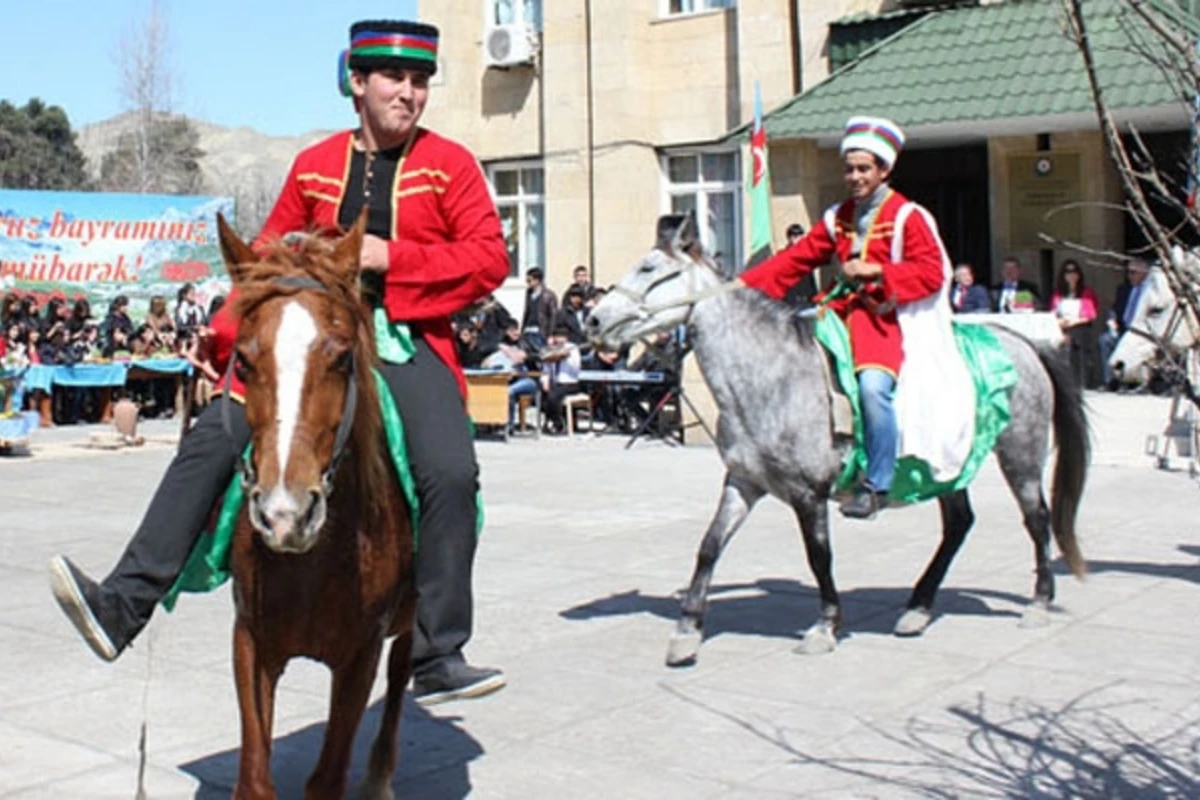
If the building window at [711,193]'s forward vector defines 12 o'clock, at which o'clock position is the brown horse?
The brown horse is roughly at 12 o'clock from the building window.

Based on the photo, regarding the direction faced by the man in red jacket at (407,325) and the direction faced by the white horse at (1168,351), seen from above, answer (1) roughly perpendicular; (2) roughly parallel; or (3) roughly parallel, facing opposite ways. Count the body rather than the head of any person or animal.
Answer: roughly perpendicular

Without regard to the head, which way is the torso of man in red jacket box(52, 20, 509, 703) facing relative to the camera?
toward the camera

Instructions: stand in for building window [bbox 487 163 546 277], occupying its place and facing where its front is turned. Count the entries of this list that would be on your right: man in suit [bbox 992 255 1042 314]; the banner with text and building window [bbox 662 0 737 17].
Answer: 1

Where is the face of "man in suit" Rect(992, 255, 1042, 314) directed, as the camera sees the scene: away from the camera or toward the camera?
toward the camera

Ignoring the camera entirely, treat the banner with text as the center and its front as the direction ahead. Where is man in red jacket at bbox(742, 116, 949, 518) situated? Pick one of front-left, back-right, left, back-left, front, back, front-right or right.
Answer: front

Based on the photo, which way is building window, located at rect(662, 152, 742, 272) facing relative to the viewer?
toward the camera

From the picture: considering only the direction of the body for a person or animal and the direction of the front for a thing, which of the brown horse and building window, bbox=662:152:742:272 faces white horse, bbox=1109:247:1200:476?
the building window

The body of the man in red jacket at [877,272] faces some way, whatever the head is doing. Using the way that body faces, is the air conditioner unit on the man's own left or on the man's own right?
on the man's own right

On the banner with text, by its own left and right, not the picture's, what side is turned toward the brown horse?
front

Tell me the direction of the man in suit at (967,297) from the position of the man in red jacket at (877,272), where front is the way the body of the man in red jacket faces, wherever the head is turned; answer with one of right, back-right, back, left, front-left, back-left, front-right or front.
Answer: back-right

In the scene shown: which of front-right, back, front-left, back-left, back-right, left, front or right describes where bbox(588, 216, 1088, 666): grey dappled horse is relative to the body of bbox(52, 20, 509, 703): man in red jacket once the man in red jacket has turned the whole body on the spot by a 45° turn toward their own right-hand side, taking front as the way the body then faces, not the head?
back

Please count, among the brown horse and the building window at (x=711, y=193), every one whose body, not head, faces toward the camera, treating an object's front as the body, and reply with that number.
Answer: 2

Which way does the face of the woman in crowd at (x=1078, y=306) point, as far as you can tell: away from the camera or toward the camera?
toward the camera

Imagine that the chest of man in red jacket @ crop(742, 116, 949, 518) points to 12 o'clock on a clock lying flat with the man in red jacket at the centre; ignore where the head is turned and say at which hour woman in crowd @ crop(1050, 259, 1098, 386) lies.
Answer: The woman in crowd is roughly at 5 o'clock from the man in red jacket.

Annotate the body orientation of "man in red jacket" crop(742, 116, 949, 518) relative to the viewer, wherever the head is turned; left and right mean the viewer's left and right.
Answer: facing the viewer and to the left of the viewer

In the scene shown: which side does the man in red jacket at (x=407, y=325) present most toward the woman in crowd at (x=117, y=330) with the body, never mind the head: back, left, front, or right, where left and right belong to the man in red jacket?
back
